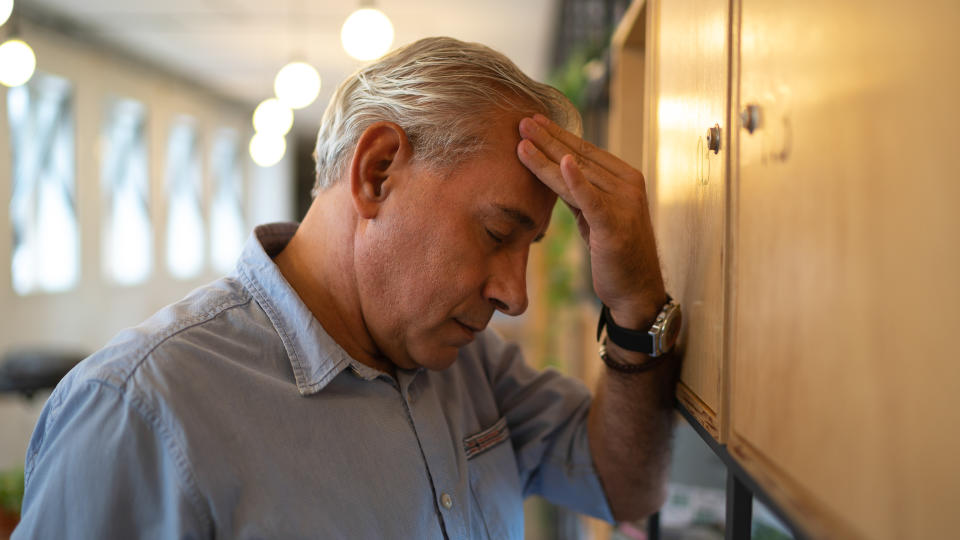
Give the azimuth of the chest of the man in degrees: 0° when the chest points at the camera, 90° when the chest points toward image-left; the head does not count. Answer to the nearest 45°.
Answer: approximately 315°

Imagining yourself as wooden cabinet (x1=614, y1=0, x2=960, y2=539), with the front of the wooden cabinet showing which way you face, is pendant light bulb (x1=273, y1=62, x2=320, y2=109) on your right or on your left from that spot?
on your right

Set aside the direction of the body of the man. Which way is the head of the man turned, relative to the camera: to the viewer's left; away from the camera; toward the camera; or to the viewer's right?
to the viewer's right

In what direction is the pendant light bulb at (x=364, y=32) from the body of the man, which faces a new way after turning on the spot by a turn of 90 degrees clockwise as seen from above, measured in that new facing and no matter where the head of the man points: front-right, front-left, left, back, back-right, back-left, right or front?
back-right

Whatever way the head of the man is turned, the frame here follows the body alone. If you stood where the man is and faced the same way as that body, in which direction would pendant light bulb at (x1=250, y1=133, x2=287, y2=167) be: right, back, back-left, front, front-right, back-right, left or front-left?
back-left

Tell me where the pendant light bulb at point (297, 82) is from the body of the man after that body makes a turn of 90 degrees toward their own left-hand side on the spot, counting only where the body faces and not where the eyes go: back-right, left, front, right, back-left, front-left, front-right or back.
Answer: front-left

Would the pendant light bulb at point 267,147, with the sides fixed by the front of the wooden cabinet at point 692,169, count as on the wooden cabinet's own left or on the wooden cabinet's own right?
on the wooden cabinet's own right

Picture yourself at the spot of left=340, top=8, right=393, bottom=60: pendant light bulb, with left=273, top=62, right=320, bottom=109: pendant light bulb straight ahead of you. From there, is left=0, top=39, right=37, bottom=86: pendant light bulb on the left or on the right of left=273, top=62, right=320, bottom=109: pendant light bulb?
left

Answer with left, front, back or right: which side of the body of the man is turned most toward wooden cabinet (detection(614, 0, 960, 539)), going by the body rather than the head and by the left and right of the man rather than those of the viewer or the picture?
front

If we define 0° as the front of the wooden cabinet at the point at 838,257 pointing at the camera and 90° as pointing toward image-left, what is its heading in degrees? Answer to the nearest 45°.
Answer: approximately 45°

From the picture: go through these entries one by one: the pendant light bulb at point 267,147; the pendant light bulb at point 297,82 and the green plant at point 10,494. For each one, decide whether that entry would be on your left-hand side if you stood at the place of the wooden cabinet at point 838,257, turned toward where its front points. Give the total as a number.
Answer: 0

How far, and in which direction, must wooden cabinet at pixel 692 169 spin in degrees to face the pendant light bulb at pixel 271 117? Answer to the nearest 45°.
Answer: approximately 90° to its right

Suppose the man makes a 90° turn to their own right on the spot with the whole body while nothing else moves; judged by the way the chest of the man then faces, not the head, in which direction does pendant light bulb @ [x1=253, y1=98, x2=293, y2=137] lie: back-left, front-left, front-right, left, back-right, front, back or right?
back-right
